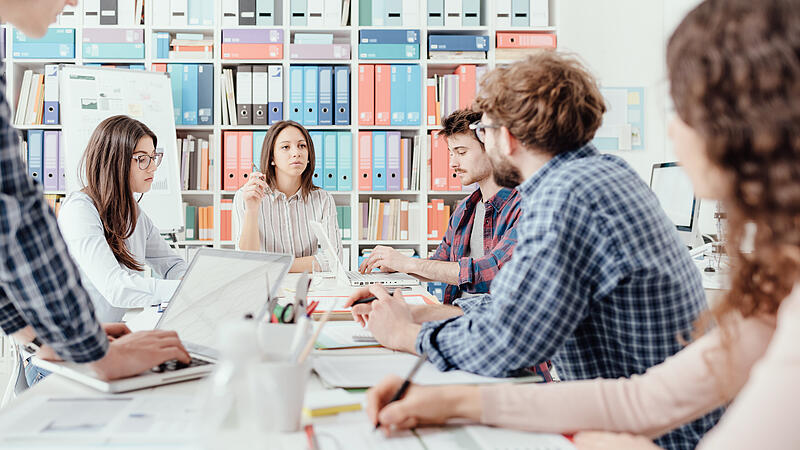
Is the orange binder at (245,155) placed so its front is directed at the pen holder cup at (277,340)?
yes

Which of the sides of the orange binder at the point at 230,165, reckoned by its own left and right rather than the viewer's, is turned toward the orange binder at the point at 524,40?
left

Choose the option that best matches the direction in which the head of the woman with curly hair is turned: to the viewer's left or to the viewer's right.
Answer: to the viewer's left

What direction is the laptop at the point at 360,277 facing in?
to the viewer's right

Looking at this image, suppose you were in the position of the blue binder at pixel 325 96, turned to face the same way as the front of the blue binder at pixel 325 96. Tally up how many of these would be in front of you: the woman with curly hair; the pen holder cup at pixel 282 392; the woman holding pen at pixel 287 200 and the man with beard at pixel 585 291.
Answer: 4

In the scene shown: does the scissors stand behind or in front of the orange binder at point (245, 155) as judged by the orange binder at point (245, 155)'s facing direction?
in front

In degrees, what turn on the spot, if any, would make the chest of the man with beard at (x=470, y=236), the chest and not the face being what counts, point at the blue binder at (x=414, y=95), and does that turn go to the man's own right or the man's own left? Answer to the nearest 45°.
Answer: approximately 135° to the man's own right

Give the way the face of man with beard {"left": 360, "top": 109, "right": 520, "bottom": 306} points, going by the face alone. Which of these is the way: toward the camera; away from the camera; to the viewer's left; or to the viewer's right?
to the viewer's left

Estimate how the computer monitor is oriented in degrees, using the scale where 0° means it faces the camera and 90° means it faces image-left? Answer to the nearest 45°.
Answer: approximately 45°
